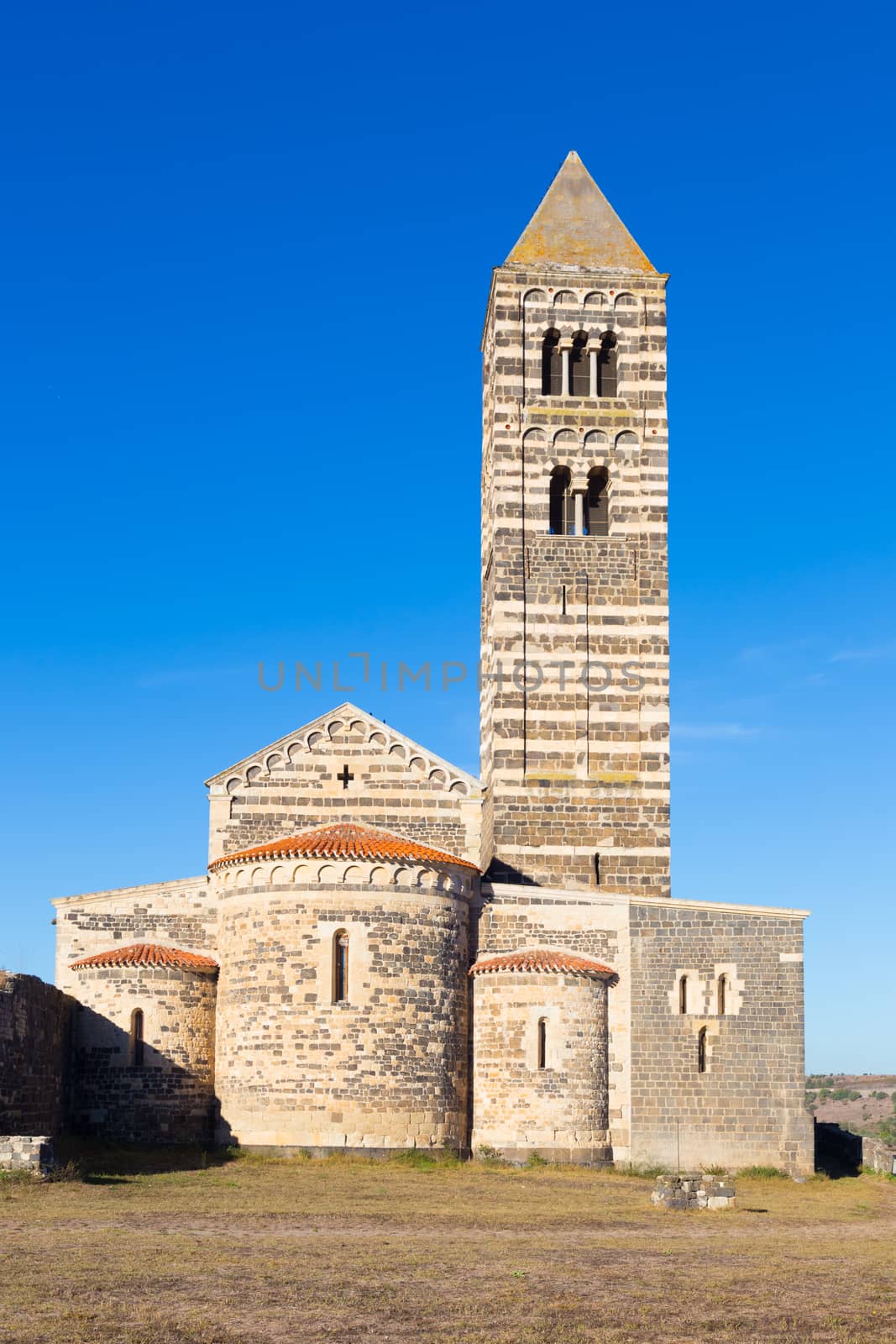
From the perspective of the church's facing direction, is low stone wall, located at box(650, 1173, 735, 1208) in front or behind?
behind

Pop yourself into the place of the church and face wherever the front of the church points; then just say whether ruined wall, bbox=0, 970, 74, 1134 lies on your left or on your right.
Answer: on your left

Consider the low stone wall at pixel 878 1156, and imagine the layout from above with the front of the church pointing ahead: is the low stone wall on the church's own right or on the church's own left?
on the church's own right

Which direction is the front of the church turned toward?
away from the camera
